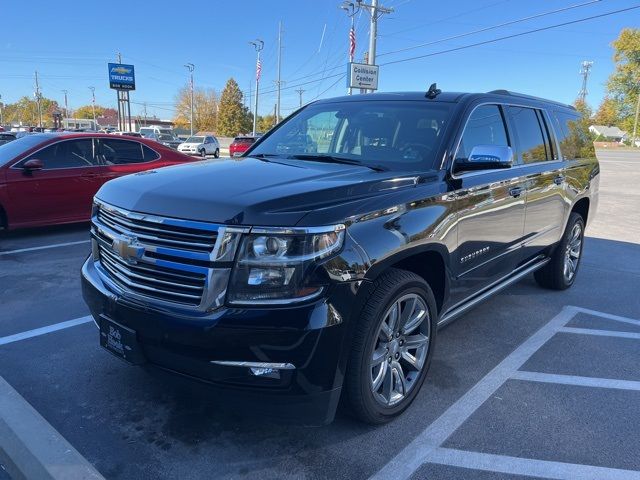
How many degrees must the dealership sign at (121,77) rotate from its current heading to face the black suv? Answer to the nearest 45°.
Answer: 0° — it already faces it

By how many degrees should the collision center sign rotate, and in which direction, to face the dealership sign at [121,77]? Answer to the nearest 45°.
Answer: approximately 135° to its right

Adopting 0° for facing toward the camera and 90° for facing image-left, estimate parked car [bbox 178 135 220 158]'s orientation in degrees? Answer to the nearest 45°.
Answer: approximately 45°

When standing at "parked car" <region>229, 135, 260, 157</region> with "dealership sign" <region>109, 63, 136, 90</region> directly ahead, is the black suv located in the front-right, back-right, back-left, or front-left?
back-left

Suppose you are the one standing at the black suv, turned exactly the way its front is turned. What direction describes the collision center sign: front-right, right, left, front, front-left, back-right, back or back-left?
back-right

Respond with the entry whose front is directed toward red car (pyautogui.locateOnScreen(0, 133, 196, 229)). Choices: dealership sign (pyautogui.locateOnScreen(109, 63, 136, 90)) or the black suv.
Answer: the dealership sign

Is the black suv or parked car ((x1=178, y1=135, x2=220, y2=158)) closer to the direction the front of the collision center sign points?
the black suv

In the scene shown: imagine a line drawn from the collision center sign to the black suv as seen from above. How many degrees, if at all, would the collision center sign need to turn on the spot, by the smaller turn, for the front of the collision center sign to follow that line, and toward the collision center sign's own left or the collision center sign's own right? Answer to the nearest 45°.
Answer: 0° — it already faces it

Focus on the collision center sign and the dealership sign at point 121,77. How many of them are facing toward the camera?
2
